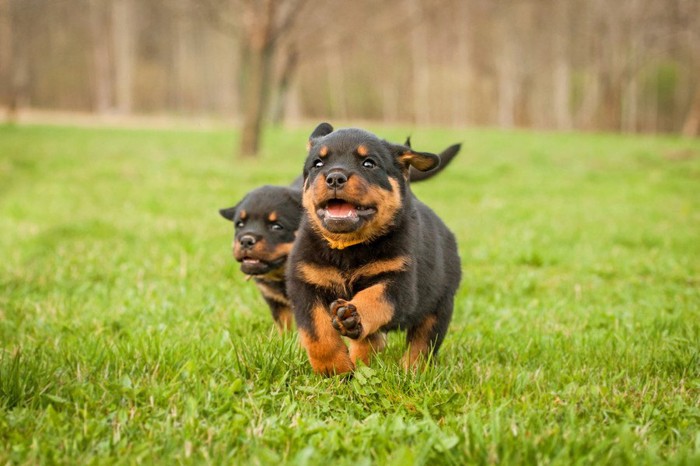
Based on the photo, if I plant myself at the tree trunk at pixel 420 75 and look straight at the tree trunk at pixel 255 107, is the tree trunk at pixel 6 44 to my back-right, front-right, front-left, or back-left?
front-right

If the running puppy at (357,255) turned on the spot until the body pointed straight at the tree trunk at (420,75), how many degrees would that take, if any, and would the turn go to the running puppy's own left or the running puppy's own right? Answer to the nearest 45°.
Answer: approximately 135° to the running puppy's own right

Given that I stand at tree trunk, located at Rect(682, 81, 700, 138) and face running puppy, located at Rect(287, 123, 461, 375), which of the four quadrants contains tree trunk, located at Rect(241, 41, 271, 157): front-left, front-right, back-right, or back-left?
front-right

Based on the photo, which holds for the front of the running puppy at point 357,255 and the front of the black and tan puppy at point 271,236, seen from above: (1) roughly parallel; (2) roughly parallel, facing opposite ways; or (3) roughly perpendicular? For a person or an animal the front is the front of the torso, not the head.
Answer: roughly parallel

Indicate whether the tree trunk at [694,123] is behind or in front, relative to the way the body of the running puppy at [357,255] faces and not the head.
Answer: behind

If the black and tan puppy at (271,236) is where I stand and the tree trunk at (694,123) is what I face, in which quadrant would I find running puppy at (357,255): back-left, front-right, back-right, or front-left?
back-right

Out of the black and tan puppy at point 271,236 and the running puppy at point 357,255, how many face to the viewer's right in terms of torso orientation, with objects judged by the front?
0

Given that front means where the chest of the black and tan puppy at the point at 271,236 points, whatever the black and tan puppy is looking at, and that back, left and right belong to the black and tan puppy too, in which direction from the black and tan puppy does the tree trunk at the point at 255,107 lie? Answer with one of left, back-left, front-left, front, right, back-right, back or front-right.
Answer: back-right

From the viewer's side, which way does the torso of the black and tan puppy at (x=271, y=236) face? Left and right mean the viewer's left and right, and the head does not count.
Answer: facing the viewer and to the left of the viewer

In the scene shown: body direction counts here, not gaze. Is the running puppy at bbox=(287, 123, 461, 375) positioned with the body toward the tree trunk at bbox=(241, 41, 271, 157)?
no

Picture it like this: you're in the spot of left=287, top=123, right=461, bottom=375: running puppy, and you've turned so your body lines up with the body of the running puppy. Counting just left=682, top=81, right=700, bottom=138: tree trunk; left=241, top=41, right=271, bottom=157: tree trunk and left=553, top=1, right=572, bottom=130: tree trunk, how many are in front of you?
0

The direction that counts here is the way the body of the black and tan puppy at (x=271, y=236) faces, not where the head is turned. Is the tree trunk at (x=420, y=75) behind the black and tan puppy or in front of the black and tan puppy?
behind
